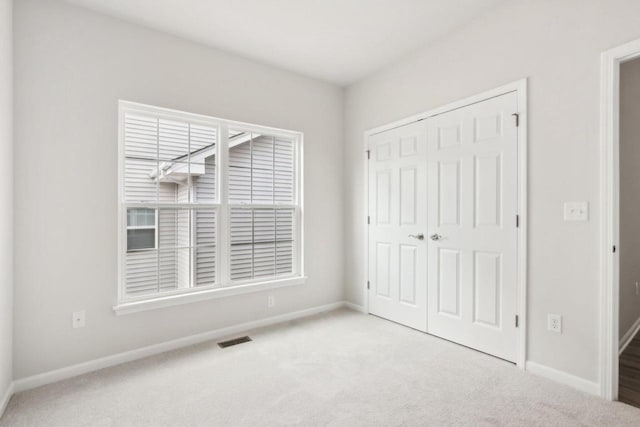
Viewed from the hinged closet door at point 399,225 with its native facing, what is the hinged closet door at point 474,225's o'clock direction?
the hinged closet door at point 474,225 is roughly at 9 o'clock from the hinged closet door at point 399,225.

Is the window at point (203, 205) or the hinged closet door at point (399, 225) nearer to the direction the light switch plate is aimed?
the window

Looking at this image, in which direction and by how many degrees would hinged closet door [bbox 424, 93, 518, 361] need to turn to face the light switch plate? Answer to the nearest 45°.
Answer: approximately 90° to its left

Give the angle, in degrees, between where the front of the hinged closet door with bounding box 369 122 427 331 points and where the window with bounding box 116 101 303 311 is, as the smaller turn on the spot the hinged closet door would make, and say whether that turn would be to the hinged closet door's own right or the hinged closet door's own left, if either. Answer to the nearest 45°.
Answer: approximately 45° to the hinged closet door's own right

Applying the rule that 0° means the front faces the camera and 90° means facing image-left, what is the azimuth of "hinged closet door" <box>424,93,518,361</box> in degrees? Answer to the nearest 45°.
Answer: approximately 45°

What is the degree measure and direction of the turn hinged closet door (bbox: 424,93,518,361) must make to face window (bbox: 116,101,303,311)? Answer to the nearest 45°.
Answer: approximately 45° to its right

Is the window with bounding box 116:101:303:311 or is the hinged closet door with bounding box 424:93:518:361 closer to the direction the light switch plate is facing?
the window

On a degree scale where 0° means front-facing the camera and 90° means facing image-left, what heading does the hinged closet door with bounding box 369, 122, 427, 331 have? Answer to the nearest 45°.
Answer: approximately 45°

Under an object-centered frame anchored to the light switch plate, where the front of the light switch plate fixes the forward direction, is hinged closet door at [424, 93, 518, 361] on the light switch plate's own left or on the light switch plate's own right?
on the light switch plate's own right

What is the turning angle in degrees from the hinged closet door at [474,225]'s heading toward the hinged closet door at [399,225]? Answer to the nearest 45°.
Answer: approximately 90° to its right

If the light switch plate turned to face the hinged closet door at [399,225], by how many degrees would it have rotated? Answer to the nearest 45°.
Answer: approximately 90° to its right
